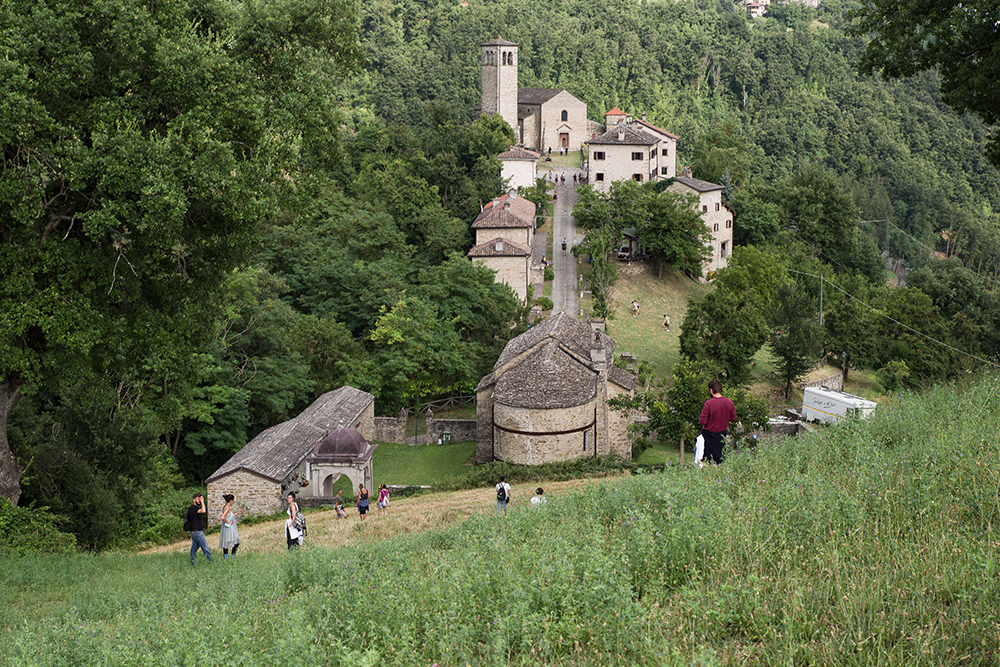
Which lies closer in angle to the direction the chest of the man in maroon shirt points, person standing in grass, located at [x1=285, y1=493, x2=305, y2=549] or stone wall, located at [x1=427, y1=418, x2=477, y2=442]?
the stone wall

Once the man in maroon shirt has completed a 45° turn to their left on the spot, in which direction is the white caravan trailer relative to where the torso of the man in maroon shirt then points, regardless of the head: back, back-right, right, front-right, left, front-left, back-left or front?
front-right

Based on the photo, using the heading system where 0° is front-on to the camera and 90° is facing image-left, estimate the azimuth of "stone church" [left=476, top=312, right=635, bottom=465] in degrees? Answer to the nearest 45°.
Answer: approximately 180°

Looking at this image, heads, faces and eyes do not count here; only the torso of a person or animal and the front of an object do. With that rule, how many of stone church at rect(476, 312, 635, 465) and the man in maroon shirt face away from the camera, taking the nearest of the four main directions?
2

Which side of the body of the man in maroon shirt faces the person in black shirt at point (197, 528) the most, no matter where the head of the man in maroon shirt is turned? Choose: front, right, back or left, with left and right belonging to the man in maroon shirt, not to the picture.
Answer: left

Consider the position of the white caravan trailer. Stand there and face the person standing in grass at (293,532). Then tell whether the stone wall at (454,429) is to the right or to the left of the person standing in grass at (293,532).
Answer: right

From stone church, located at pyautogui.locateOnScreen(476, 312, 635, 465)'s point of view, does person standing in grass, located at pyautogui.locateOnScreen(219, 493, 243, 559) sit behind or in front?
behind

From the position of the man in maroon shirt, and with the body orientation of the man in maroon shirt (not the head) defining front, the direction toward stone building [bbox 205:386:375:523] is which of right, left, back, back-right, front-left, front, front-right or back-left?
front-left

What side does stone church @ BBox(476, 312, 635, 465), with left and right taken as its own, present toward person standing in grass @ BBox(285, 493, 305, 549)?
back

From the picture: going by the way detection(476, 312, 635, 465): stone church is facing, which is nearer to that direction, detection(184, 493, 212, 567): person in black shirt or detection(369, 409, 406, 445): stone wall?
the stone wall

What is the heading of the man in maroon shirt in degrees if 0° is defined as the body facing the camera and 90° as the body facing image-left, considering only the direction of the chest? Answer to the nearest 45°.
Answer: approximately 180°
